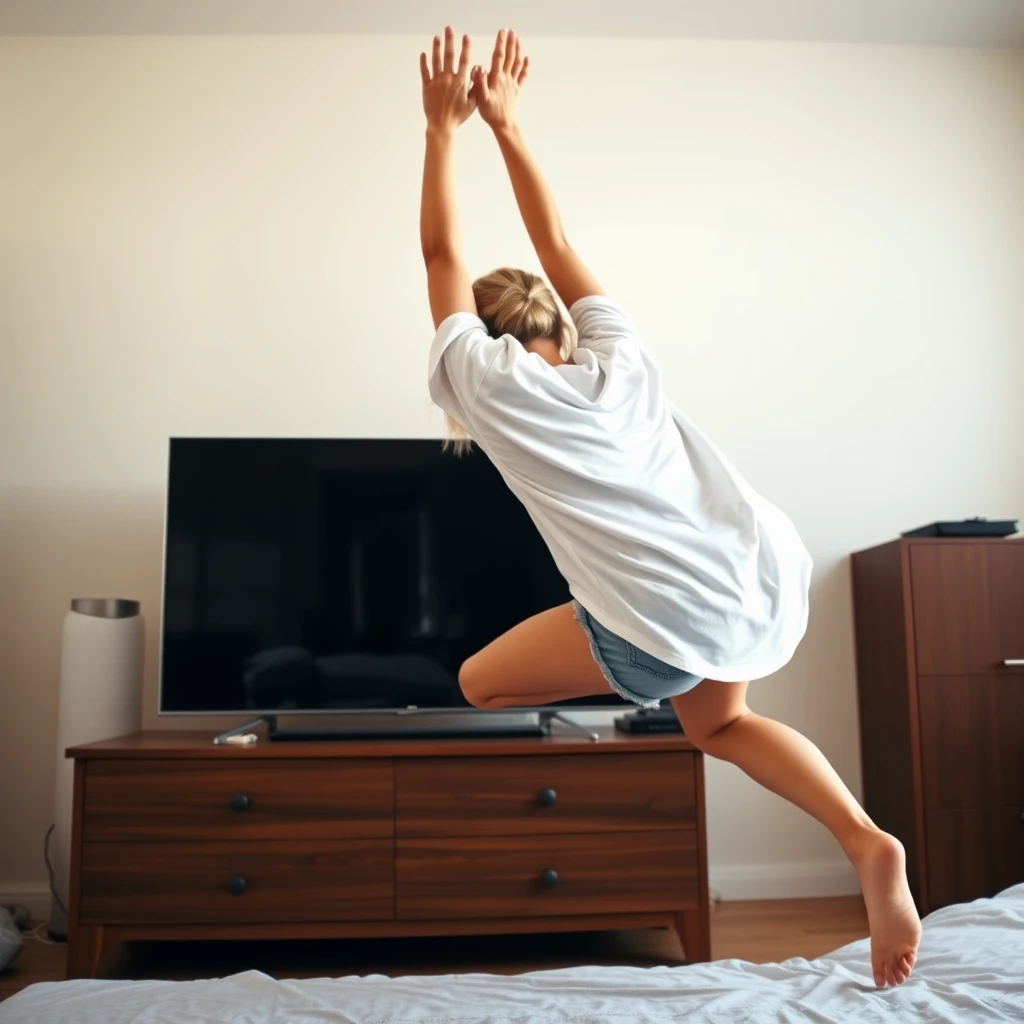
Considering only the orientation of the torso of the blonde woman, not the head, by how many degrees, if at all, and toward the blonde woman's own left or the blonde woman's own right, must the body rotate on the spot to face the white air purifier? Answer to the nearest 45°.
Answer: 0° — they already face it

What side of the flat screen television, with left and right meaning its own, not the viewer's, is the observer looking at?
front

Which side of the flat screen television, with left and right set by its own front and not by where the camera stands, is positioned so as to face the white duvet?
front

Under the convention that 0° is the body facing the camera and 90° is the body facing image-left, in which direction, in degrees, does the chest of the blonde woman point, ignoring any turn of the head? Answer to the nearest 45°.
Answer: approximately 135°

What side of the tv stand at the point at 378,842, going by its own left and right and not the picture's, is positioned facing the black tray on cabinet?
left

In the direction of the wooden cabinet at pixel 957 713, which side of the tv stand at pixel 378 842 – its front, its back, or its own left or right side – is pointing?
left

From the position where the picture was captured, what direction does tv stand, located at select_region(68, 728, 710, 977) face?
facing the viewer

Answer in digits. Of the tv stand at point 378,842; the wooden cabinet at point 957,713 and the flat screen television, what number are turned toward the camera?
3

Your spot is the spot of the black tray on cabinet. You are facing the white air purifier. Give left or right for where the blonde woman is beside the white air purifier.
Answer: left

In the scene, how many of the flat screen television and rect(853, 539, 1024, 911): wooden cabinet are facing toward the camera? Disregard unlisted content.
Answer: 2

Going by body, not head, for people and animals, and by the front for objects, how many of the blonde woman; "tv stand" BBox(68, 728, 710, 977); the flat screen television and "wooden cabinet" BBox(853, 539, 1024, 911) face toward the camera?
3

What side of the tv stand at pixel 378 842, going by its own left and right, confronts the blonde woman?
front

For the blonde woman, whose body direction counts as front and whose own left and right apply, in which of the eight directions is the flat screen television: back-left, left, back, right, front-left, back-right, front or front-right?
front

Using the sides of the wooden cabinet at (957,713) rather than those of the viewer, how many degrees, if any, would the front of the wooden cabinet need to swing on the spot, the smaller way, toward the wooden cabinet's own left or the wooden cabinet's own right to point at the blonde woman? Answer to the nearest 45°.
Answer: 0° — it already faces them

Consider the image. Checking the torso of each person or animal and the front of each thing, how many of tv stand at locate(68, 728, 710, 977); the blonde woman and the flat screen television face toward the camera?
2
